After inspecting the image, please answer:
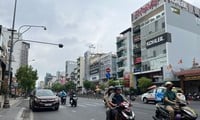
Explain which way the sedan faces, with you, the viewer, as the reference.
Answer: facing the viewer and to the right of the viewer

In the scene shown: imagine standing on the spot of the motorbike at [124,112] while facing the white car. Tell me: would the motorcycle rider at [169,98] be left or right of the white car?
right

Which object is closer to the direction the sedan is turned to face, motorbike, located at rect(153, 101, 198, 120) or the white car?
the motorbike

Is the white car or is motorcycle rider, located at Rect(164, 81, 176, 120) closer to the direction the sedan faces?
the motorcycle rider

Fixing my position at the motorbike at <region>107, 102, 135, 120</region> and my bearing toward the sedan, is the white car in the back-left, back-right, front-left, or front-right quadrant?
front-right

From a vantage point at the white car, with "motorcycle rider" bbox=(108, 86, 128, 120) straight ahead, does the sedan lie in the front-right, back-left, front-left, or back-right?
front-right

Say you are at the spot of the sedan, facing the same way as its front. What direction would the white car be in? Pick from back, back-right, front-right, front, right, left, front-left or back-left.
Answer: left

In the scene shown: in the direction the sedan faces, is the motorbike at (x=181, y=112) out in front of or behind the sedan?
in front

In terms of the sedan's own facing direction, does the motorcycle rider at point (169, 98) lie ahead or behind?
ahead
